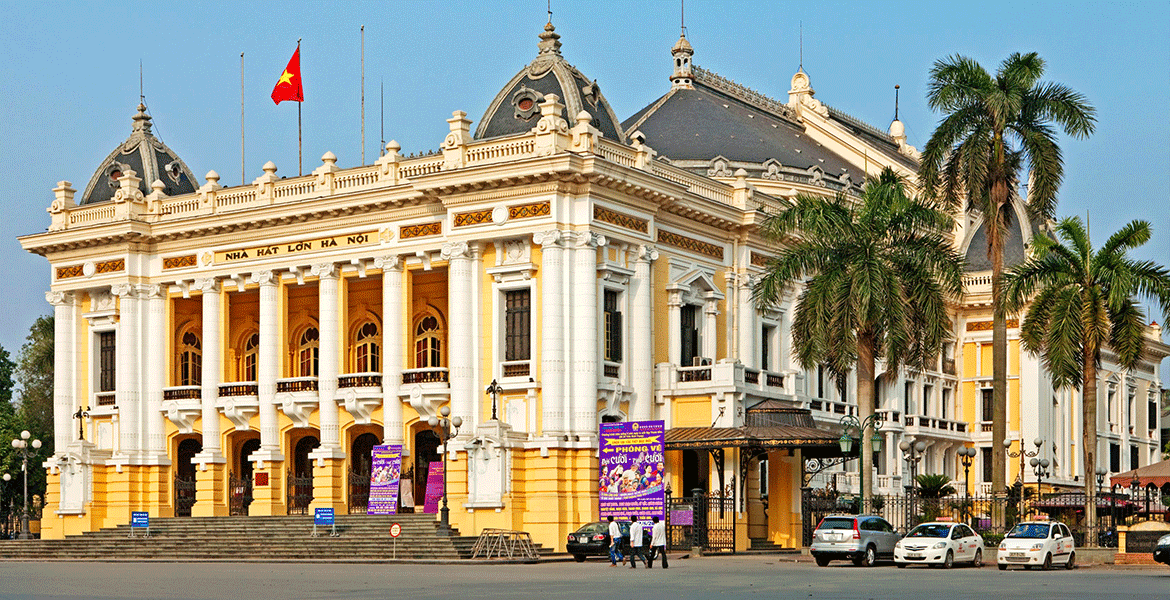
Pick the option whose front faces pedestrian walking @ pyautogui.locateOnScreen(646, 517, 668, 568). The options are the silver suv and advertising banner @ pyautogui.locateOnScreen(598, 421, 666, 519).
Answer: the advertising banner

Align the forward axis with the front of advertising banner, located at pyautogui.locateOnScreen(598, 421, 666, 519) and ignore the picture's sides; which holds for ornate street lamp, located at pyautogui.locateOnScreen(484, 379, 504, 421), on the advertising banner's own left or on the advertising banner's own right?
on the advertising banner's own right

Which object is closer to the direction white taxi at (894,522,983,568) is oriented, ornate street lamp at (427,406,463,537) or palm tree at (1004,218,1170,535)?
the ornate street lamp

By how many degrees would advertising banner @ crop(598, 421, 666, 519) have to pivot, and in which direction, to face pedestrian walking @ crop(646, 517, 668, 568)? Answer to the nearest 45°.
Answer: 0° — it already faces them

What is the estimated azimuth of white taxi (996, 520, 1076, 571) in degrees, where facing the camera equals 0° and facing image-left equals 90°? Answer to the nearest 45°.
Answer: approximately 45°

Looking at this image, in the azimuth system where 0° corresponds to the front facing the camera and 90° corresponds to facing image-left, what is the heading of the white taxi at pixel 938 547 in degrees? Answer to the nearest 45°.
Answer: approximately 45°
